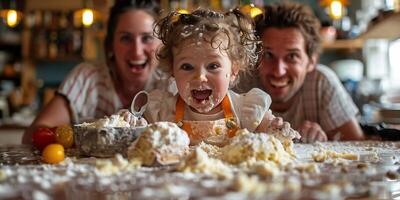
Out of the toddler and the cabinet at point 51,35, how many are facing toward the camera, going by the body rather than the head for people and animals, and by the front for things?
2

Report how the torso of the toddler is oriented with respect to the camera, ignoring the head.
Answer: toward the camera

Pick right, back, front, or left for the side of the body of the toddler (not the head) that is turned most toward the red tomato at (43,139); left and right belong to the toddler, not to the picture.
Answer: right

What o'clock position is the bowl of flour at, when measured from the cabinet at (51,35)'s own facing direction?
The bowl of flour is roughly at 12 o'clock from the cabinet.

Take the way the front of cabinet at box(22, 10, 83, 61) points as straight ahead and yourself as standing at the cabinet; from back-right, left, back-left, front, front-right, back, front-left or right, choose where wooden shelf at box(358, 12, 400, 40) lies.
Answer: front-left

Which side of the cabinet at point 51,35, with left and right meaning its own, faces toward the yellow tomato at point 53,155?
front

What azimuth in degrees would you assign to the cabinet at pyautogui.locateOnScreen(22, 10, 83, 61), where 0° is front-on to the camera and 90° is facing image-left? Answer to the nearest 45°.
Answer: approximately 0°

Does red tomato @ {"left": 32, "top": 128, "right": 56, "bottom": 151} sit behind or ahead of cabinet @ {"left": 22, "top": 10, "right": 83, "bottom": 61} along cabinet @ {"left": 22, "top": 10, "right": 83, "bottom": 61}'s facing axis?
ahead

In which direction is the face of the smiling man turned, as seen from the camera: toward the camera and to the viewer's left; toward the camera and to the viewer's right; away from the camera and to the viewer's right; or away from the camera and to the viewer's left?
toward the camera and to the viewer's left
